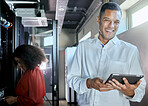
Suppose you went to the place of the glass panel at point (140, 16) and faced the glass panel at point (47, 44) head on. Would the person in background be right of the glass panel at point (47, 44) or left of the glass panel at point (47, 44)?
left

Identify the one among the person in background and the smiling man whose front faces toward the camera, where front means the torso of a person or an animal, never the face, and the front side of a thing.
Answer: the smiling man

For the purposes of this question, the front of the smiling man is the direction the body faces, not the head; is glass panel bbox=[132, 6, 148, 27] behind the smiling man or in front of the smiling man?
behind

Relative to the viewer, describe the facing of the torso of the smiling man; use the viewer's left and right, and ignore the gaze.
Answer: facing the viewer

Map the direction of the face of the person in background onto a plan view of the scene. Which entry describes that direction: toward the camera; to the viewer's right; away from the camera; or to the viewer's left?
to the viewer's left

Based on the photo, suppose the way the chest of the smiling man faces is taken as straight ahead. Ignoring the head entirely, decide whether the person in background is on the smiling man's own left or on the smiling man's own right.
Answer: on the smiling man's own right

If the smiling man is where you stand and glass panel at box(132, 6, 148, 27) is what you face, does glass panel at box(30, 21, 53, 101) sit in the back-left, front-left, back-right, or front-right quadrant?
front-left

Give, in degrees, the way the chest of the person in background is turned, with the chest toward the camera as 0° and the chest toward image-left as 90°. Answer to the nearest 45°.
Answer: approximately 90°

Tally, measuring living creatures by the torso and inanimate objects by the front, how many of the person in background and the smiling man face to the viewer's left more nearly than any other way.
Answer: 1

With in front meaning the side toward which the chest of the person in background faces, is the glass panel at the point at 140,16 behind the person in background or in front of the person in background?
behind

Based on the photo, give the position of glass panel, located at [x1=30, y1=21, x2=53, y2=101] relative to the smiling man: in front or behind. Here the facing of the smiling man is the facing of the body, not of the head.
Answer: behind
